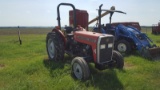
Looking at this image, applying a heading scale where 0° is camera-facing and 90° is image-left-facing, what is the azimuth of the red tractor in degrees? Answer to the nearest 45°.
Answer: approximately 315°
